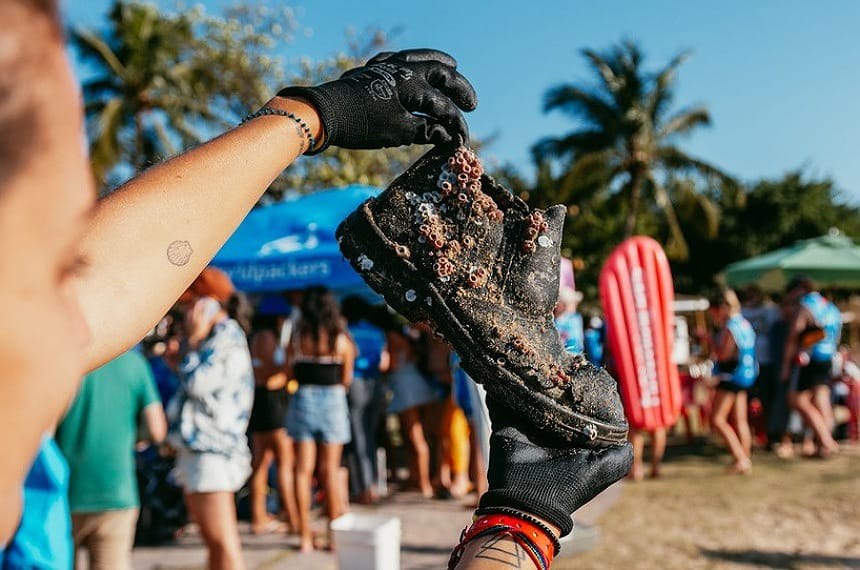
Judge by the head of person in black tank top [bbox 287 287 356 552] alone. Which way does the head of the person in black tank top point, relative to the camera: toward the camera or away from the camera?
away from the camera

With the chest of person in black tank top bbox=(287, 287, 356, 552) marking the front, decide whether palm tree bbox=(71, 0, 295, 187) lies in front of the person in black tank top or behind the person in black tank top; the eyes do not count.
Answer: in front

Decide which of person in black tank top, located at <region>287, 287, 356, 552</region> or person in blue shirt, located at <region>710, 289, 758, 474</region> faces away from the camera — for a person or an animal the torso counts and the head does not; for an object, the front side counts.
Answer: the person in black tank top

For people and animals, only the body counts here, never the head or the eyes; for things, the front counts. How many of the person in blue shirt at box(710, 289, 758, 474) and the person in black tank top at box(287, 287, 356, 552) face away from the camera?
1

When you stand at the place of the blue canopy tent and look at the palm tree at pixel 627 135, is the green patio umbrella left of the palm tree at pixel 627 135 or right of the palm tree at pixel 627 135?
right

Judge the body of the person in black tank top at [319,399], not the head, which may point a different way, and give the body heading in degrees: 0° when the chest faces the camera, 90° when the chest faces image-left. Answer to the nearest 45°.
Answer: approximately 180°

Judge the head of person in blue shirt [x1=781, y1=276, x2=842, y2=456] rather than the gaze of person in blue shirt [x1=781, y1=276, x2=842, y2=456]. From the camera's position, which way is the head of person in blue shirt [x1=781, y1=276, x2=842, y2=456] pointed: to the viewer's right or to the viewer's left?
to the viewer's left

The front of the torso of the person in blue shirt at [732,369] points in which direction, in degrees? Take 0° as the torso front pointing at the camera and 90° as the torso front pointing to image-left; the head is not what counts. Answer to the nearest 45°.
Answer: approximately 90°

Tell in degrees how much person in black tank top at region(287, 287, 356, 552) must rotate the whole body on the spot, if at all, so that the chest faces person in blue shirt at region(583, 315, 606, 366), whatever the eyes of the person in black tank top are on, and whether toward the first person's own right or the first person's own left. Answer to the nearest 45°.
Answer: approximately 45° to the first person's own right

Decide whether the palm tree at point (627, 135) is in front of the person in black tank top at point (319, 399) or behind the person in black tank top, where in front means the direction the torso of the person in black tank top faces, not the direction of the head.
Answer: in front
